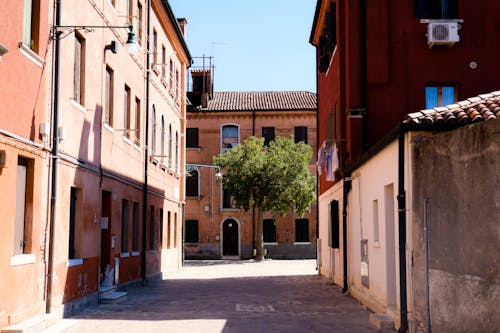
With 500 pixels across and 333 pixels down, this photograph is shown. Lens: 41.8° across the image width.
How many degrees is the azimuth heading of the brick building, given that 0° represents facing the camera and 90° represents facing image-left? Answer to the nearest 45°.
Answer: approximately 0°

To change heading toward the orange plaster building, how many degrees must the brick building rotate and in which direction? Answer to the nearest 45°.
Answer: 0° — it already faces it
